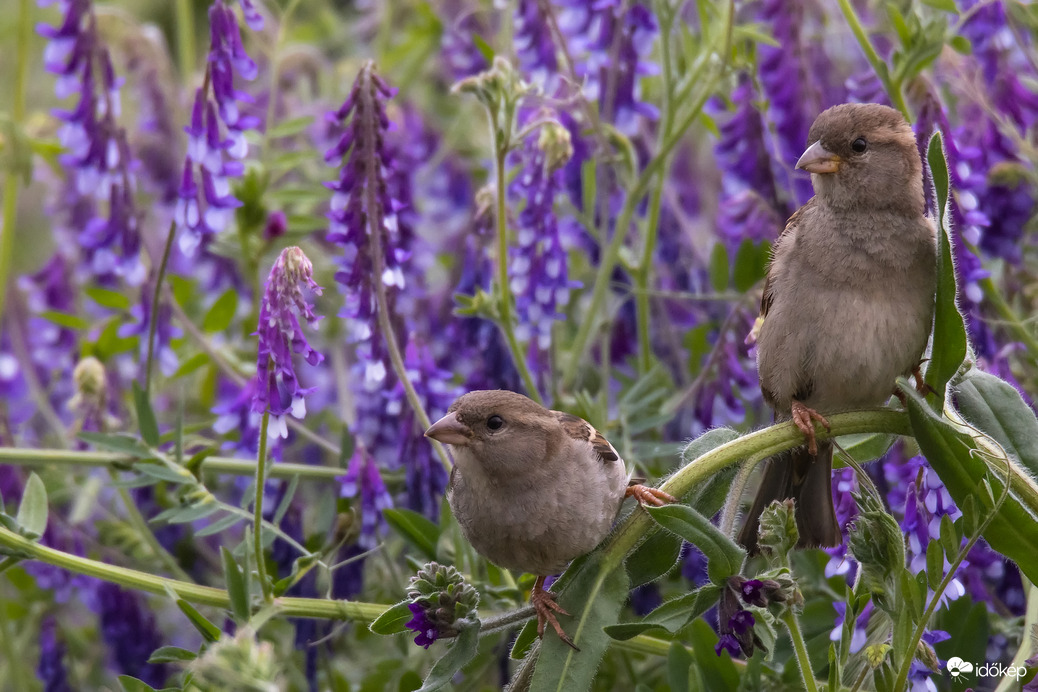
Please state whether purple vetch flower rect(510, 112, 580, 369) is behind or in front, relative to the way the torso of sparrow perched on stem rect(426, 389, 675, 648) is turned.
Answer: behind

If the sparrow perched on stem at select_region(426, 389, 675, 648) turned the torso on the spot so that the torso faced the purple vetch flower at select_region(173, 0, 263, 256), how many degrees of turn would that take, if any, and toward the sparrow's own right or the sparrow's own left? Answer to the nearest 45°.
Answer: approximately 90° to the sparrow's own right

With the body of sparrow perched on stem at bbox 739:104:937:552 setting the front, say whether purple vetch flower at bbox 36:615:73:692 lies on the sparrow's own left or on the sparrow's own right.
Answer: on the sparrow's own right

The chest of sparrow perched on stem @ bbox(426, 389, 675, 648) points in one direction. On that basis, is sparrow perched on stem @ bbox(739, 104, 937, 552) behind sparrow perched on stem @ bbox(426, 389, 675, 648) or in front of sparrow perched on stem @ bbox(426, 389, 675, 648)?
behind

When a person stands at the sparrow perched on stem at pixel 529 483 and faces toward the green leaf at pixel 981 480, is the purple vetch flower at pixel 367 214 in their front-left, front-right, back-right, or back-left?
back-left

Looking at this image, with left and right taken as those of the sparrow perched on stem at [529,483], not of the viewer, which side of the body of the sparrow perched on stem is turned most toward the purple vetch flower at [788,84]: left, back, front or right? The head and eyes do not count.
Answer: back

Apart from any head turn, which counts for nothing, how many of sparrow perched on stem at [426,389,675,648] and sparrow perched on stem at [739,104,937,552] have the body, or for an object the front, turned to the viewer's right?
0

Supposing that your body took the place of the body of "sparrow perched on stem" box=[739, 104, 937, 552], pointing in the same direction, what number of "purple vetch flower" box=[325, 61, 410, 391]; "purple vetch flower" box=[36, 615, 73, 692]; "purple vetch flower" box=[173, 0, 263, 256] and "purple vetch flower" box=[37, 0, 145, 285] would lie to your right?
4

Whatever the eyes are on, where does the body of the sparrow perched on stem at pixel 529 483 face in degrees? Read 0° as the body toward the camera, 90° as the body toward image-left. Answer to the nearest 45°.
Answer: approximately 45°

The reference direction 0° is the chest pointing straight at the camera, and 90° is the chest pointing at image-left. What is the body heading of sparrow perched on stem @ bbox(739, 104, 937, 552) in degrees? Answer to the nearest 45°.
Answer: approximately 0°
